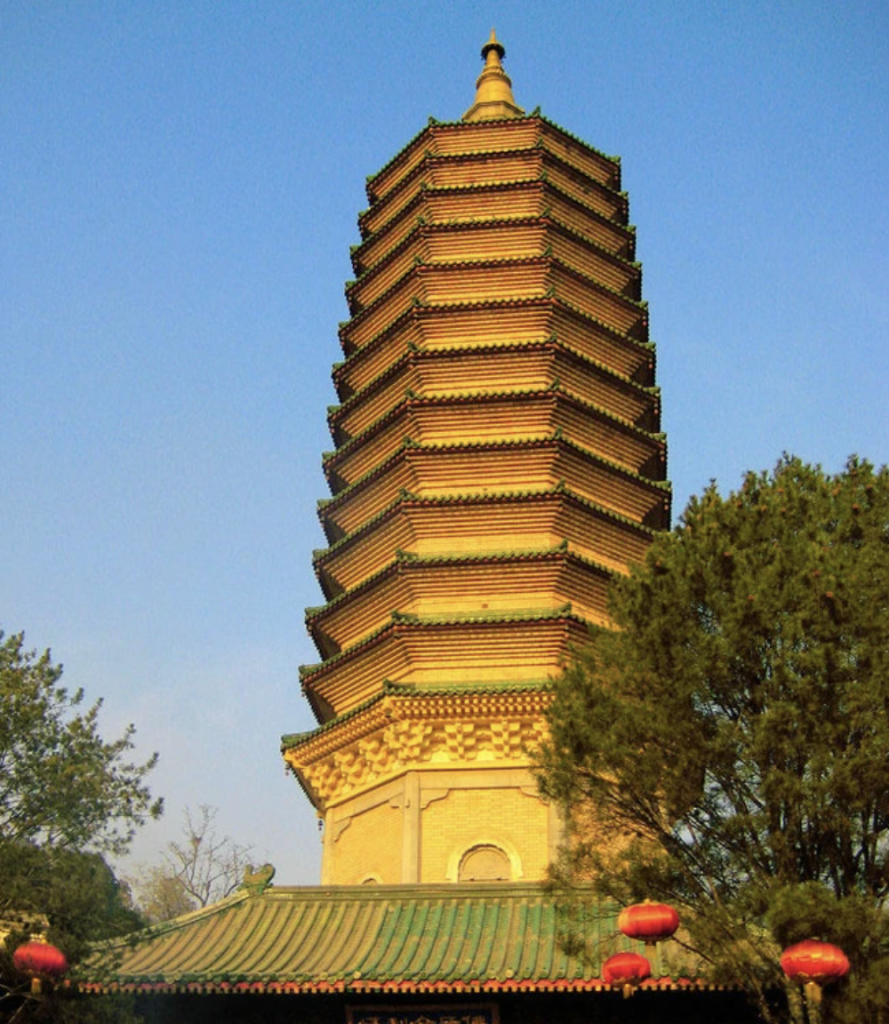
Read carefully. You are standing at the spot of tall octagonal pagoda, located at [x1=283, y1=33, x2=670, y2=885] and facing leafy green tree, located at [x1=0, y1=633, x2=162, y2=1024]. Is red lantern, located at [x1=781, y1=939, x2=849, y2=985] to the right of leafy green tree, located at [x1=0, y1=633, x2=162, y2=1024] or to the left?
left

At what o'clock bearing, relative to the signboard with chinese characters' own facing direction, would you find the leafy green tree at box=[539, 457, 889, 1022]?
The leafy green tree is roughly at 11 o'clock from the signboard with chinese characters.

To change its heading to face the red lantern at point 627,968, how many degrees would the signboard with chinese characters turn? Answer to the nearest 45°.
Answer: approximately 45° to its left

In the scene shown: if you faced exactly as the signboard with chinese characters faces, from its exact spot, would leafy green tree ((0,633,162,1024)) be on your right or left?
on your right

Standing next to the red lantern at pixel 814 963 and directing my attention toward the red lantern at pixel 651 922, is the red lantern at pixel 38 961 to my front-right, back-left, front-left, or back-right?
front-left

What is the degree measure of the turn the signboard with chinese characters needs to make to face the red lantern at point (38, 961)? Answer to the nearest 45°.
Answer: approximately 45° to its right

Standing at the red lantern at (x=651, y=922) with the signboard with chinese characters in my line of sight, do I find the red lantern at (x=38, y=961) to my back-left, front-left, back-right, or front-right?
front-left

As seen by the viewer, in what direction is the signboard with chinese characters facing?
toward the camera

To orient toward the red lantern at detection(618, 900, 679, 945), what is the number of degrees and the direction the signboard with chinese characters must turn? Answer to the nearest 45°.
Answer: approximately 45° to its left
